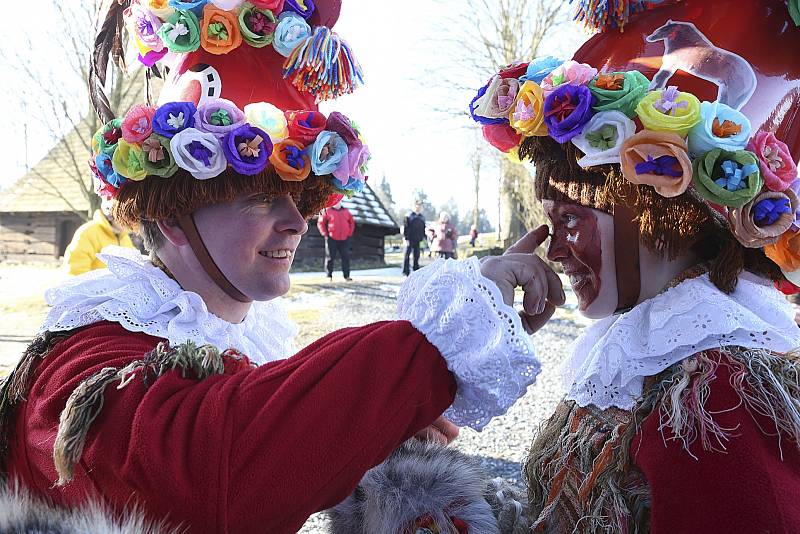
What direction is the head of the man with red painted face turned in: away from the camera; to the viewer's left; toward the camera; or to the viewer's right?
to the viewer's left

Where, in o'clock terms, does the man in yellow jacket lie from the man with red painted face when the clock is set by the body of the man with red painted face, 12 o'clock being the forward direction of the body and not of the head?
The man in yellow jacket is roughly at 1 o'clock from the man with red painted face.

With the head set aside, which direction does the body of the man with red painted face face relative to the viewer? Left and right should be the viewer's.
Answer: facing to the left of the viewer

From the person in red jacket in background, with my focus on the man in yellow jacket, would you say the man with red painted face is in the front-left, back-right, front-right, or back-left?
front-left

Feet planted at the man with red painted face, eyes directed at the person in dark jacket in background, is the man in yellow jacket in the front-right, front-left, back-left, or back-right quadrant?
front-left

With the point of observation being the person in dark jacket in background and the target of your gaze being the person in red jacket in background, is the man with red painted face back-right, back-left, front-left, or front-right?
front-left

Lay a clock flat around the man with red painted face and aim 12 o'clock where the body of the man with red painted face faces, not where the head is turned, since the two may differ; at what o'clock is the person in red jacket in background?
The person in red jacket in background is roughly at 2 o'clock from the man with red painted face.

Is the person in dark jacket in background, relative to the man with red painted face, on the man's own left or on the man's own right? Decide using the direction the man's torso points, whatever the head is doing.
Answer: on the man's own right
